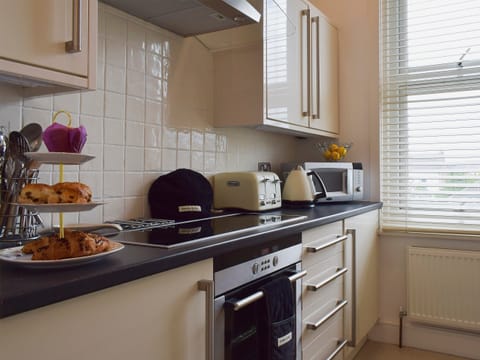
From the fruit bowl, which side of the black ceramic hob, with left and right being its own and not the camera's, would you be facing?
left

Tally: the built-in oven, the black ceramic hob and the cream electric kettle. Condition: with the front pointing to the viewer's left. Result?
1

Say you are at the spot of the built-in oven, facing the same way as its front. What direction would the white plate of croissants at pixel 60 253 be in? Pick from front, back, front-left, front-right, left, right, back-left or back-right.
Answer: right

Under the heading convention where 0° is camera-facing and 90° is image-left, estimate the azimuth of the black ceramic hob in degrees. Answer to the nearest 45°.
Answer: approximately 315°

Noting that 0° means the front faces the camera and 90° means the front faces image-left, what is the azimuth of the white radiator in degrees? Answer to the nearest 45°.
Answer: approximately 45°

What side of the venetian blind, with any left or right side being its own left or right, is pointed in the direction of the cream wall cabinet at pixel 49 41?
front

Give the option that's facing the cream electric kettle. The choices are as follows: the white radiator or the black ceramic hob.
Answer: the white radiator

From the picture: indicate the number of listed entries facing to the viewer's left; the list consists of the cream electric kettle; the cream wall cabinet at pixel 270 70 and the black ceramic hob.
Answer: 1

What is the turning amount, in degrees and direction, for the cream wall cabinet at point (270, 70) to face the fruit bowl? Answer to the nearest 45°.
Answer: approximately 90° to its left

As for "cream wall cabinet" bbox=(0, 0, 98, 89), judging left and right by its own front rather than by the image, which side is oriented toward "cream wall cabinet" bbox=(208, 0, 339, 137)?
left
